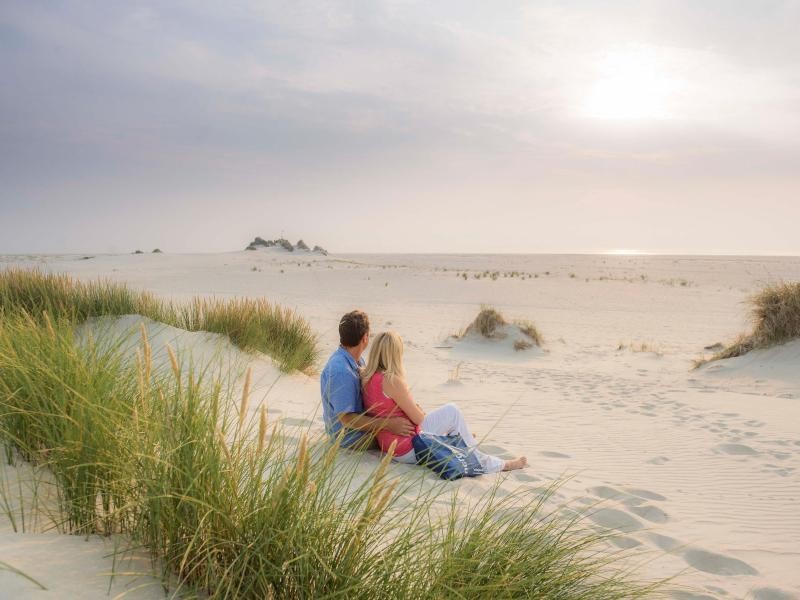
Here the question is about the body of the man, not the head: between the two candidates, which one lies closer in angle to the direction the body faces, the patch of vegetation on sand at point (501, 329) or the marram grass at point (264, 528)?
the patch of vegetation on sand

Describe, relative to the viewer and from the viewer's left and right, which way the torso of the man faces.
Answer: facing away from the viewer and to the right of the viewer

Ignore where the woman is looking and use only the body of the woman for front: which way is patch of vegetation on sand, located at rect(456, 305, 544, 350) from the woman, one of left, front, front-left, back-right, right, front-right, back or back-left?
front-left

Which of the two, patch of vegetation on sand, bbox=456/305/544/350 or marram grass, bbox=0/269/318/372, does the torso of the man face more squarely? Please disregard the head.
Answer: the patch of vegetation on sand

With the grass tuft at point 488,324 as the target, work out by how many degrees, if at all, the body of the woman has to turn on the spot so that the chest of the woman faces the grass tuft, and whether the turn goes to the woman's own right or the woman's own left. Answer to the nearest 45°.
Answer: approximately 45° to the woman's own left

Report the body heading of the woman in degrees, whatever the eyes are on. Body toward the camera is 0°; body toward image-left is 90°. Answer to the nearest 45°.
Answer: approximately 225°

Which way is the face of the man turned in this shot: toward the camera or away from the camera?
away from the camera

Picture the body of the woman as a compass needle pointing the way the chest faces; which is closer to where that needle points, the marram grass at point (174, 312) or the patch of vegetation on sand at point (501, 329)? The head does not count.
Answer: the patch of vegetation on sand

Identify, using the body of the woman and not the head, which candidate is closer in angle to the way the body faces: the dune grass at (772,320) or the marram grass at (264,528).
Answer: the dune grass

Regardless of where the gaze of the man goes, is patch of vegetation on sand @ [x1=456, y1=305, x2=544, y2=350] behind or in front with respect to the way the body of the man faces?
in front

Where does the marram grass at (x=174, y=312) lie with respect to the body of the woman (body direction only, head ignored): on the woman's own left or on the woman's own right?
on the woman's own left

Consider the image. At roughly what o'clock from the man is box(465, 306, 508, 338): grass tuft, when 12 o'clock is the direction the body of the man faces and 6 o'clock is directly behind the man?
The grass tuft is roughly at 11 o'clock from the man.

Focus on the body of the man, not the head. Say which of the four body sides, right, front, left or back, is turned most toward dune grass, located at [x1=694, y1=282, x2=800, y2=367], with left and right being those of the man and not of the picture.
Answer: front
